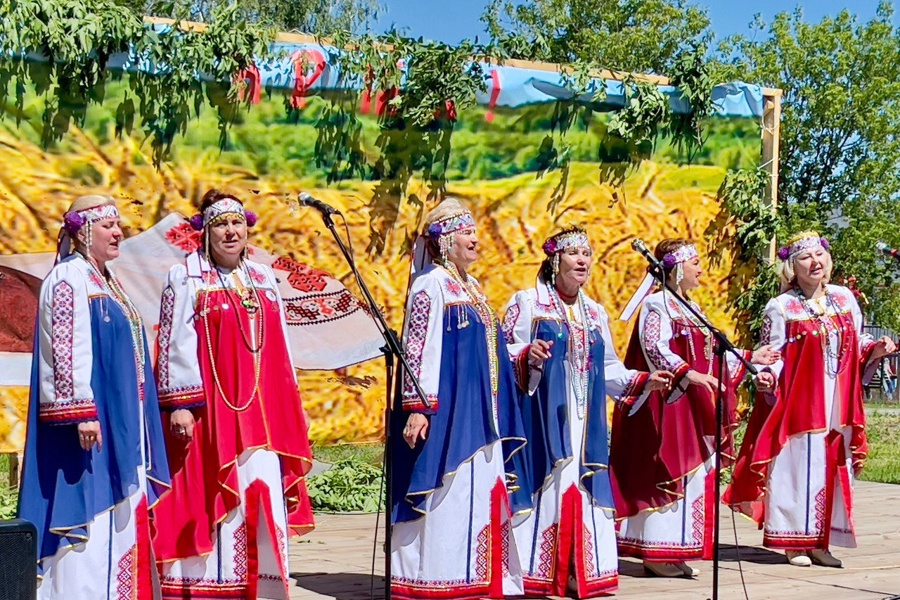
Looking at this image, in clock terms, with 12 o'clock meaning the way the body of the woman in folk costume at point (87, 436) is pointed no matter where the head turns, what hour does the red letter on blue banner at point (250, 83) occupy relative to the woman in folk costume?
The red letter on blue banner is roughly at 8 o'clock from the woman in folk costume.

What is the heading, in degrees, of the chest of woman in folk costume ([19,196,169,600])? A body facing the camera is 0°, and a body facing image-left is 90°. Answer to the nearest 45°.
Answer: approximately 315°

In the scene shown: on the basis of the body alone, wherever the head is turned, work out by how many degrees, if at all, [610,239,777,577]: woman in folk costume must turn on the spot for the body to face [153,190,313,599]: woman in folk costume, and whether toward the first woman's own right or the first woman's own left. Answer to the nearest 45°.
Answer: approximately 135° to the first woman's own right

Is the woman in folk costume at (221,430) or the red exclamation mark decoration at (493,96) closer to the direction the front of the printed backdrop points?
the woman in folk costume

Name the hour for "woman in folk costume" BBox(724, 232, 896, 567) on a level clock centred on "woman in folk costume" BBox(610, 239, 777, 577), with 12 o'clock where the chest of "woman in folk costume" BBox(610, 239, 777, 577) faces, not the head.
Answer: "woman in folk costume" BBox(724, 232, 896, 567) is roughly at 11 o'clock from "woman in folk costume" BBox(610, 239, 777, 577).

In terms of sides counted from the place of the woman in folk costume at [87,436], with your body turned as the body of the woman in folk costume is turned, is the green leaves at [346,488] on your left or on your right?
on your left

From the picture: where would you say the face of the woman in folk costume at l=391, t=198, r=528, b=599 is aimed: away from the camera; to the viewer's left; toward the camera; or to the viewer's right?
to the viewer's right

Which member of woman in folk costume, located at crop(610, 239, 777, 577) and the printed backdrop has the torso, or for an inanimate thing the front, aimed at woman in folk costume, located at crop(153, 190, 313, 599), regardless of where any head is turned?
the printed backdrop

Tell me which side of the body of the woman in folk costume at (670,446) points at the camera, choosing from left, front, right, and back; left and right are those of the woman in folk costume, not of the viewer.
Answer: right

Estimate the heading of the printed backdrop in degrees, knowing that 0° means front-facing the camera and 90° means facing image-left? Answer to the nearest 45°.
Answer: approximately 0°
